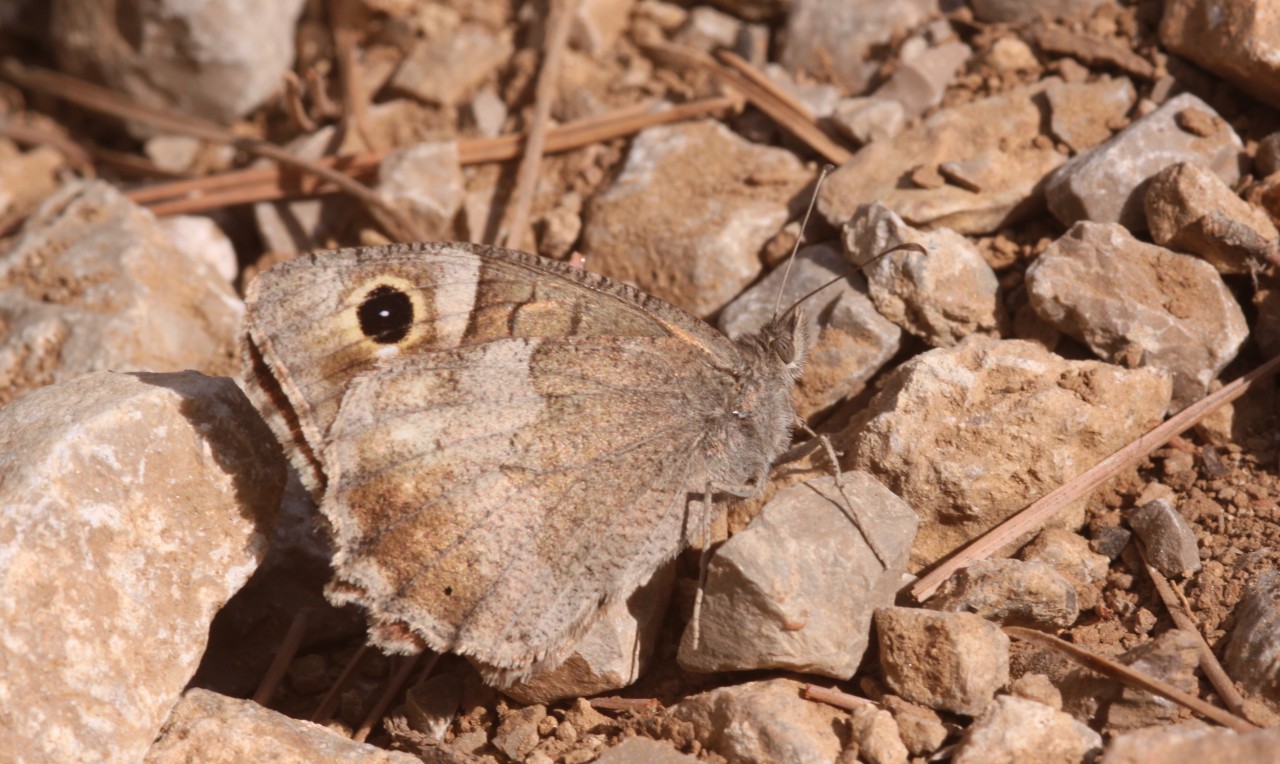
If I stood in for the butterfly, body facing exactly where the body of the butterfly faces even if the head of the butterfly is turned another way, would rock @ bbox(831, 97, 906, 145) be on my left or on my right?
on my left

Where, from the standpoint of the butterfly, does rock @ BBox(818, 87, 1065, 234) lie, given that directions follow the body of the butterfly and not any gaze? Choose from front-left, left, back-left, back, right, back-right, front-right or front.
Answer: front-left

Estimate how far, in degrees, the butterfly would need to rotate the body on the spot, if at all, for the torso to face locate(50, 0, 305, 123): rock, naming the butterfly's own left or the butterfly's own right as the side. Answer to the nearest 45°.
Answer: approximately 135° to the butterfly's own left

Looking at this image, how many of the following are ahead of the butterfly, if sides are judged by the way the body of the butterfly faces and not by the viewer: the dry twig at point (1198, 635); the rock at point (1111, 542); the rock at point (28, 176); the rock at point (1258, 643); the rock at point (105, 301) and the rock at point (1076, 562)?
4

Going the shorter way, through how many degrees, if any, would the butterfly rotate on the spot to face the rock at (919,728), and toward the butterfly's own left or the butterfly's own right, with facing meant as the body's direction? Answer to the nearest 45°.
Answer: approximately 45° to the butterfly's own right

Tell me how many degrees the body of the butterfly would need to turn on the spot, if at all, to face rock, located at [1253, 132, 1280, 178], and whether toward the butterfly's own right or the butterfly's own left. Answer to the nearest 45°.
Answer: approximately 45° to the butterfly's own left

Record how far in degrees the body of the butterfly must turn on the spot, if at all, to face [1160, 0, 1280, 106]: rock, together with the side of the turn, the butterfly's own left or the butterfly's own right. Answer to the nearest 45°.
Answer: approximately 45° to the butterfly's own left

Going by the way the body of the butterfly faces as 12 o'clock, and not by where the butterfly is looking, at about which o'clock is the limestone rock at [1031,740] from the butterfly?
The limestone rock is roughly at 1 o'clock from the butterfly.

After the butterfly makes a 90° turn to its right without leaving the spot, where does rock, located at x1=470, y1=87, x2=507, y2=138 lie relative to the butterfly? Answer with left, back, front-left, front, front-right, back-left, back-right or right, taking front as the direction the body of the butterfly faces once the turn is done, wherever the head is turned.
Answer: back

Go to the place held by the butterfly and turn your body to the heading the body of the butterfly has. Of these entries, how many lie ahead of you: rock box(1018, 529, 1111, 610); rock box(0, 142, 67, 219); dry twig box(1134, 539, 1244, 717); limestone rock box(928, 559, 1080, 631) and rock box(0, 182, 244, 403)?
3

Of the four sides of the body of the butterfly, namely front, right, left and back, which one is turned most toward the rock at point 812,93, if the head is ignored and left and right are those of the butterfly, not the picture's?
left

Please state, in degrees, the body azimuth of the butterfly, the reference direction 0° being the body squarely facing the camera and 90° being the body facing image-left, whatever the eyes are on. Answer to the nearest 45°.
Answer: approximately 270°

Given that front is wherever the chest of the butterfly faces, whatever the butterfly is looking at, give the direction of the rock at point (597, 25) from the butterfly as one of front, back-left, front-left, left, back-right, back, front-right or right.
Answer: left

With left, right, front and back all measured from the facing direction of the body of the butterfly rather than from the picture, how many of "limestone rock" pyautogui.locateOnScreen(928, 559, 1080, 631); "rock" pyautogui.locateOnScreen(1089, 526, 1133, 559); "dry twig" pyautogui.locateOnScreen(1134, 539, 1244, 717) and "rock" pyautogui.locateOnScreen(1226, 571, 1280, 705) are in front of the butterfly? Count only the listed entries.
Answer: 4

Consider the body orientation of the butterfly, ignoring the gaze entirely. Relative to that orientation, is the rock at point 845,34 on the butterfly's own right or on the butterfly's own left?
on the butterfly's own left

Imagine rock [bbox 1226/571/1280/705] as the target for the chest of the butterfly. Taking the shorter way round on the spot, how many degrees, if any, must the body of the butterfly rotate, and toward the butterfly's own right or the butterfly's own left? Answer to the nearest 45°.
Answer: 0° — it already faces it
